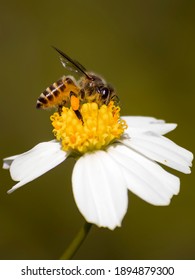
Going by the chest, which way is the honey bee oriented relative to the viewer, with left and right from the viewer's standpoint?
facing to the right of the viewer
